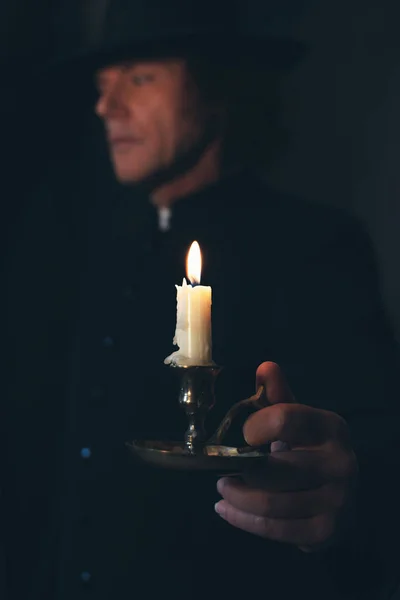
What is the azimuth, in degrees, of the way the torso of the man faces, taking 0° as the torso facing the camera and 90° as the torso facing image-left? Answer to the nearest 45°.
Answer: approximately 45°
